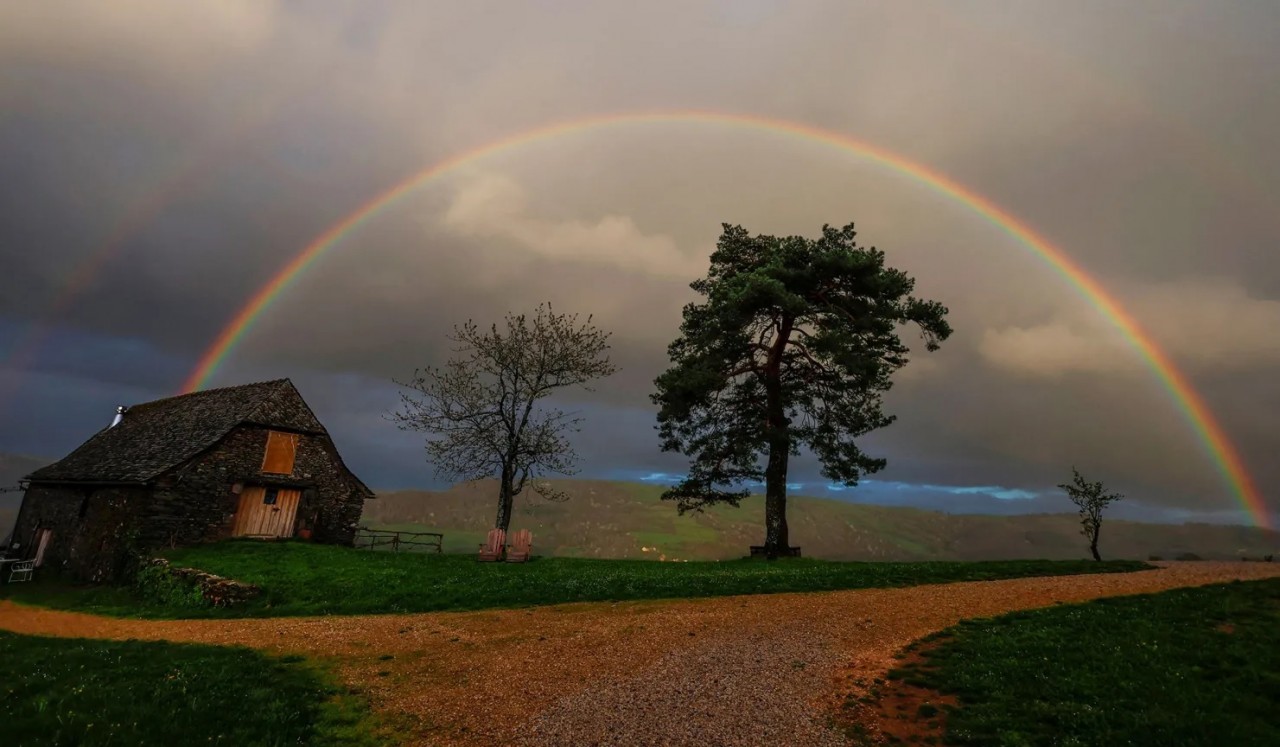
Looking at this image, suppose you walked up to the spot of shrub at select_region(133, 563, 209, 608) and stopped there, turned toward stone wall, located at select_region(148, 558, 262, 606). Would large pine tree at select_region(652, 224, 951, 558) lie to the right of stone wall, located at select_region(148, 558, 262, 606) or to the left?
left

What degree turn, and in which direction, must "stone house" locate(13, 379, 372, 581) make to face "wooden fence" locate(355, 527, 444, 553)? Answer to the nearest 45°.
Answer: approximately 45° to its left

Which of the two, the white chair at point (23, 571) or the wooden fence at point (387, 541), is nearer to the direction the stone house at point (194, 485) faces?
the wooden fence

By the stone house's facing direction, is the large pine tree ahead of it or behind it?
ahead

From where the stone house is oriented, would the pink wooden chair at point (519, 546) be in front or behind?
in front
